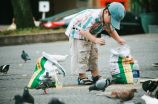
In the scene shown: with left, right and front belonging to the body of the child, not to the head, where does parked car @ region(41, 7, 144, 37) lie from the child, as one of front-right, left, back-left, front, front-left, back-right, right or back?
left

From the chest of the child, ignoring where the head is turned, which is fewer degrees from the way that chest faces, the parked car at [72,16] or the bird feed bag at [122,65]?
the bird feed bag

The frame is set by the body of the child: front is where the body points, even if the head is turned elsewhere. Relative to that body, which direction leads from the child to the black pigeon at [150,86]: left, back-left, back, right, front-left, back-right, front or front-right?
front-right

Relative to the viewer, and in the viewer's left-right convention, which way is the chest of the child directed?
facing to the right of the viewer

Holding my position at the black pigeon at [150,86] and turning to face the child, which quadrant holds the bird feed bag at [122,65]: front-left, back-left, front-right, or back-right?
front-right

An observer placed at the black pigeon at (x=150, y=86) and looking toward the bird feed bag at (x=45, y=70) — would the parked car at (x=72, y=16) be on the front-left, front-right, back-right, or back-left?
front-right
